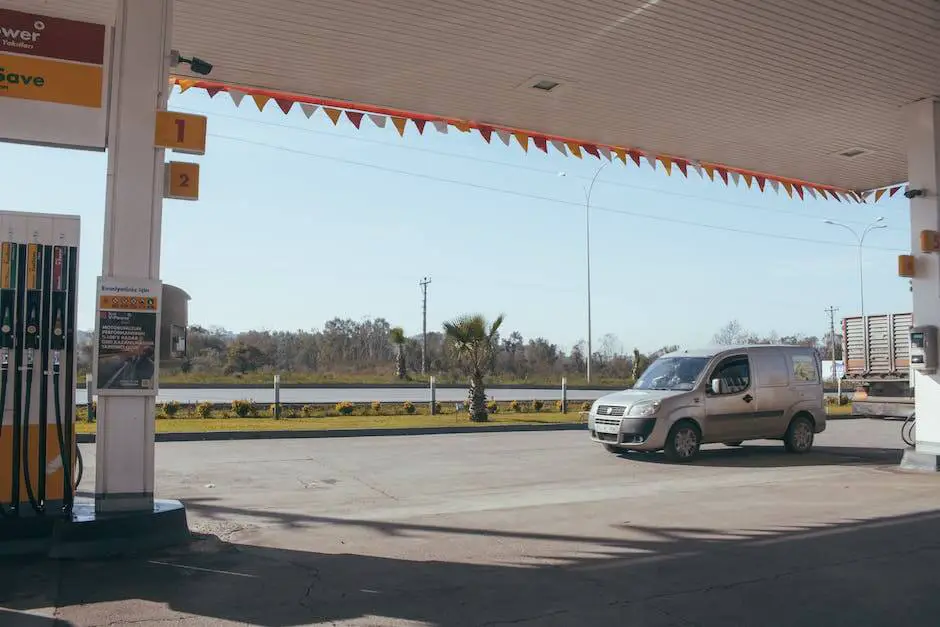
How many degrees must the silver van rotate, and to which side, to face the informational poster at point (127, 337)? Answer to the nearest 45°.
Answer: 0° — it already faces it

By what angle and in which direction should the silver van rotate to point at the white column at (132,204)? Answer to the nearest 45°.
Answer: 0° — it already faces it

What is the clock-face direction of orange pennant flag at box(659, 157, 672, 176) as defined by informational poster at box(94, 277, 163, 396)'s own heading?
The orange pennant flag is roughly at 8 o'clock from the informational poster.

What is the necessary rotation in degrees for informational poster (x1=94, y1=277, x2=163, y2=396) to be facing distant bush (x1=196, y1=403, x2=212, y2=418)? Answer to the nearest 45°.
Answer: approximately 180°

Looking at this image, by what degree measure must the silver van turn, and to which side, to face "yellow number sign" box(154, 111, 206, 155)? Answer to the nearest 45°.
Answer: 0° — it already faces it

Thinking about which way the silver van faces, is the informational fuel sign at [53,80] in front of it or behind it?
in front

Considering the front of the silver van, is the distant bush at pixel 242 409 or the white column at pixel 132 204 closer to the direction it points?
the white column

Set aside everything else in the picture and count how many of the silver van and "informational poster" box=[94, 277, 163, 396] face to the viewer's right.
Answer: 0

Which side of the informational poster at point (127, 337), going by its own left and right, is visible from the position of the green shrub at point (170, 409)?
back

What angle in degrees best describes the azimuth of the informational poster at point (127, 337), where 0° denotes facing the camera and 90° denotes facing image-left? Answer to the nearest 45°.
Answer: approximately 0°

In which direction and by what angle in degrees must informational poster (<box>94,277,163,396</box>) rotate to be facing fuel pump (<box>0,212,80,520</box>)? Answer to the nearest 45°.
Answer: approximately 90° to its right

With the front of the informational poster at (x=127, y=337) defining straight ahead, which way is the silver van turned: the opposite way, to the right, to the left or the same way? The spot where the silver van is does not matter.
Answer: to the right
